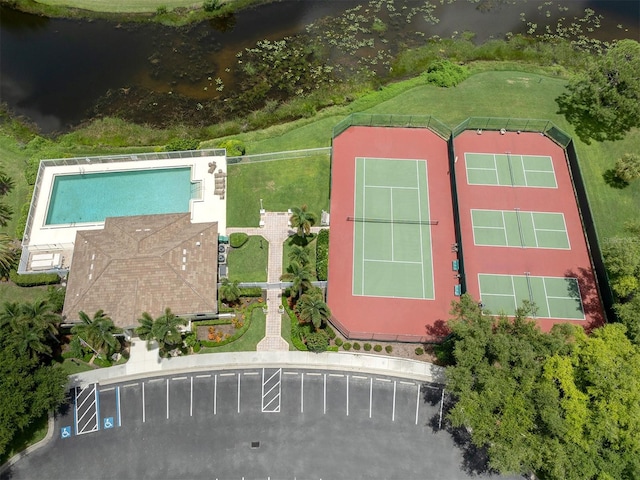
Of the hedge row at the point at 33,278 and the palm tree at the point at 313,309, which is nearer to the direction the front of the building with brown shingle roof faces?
the palm tree

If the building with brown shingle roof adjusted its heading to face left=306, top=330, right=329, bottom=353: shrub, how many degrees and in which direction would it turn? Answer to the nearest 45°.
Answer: approximately 45° to its left

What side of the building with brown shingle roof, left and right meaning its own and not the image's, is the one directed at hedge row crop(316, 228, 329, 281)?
left

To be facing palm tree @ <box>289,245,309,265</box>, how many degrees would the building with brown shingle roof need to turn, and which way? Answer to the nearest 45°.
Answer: approximately 45° to its left

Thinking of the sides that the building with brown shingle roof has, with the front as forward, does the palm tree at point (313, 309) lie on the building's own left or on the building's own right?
on the building's own left

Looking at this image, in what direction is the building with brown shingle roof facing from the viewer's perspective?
toward the camera

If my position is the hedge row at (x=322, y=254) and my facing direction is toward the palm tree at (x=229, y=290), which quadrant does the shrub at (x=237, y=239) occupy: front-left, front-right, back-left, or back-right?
front-right

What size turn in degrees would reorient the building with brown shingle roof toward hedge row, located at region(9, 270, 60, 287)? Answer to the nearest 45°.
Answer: approximately 135° to its right

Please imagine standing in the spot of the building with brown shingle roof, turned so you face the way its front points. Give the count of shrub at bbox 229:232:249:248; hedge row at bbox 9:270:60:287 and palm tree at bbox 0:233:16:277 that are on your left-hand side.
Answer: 1

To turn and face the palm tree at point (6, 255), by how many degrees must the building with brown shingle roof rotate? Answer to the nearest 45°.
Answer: approximately 135° to its right

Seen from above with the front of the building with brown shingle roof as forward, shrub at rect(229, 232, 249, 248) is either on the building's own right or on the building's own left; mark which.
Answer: on the building's own left
